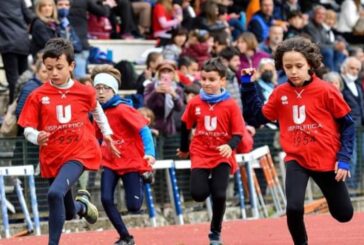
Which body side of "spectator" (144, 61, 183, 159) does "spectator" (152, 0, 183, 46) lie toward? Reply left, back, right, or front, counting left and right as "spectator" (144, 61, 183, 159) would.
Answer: back

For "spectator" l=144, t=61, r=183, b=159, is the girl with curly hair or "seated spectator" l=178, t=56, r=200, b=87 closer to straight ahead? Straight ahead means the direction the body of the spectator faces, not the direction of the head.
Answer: the girl with curly hair

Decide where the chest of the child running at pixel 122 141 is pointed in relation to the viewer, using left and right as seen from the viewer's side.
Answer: facing the viewer and to the left of the viewer

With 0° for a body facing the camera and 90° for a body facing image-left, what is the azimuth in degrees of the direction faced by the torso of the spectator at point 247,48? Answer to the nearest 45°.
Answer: approximately 45°
